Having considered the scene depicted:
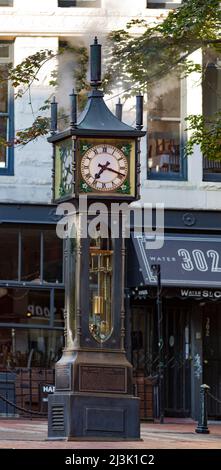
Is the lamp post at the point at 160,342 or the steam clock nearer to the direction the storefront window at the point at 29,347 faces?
the steam clock

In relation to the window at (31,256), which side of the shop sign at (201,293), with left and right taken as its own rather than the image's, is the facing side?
right

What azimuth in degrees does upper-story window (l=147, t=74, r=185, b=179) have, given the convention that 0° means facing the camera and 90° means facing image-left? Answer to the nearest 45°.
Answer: approximately 0°

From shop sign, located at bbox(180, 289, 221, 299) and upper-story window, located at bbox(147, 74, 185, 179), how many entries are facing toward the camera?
2
